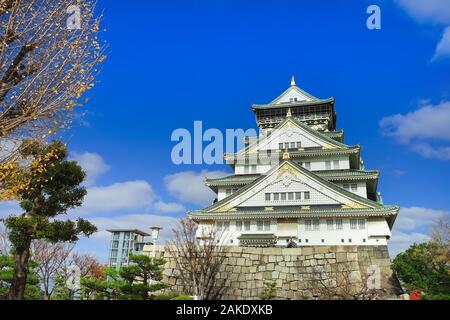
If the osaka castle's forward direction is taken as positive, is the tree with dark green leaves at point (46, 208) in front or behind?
in front

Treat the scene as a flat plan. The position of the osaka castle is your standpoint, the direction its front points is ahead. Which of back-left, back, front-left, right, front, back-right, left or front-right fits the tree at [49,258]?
right

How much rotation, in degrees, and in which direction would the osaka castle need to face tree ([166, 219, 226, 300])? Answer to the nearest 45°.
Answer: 0° — it already faces it

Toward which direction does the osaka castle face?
toward the camera

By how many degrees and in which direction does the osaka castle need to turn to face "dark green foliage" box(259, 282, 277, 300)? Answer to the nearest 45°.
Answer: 0° — it already faces it

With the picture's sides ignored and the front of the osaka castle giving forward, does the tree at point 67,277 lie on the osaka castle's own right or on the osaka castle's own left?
on the osaka castle's own right

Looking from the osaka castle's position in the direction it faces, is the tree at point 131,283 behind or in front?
in front

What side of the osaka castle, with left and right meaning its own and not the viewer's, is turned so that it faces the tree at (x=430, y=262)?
left
